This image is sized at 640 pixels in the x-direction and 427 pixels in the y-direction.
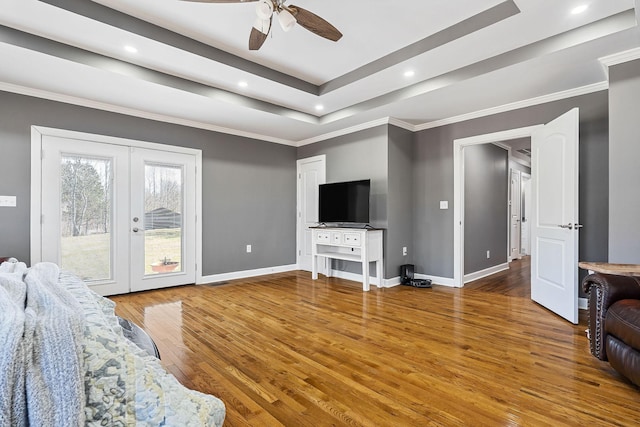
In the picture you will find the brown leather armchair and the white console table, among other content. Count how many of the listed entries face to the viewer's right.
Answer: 0

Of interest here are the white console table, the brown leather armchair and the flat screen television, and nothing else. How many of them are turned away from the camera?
0

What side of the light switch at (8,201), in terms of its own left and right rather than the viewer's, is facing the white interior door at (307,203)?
left

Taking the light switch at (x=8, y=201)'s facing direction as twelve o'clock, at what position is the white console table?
The white console table is roughly at 10 o'clock from the light switch.

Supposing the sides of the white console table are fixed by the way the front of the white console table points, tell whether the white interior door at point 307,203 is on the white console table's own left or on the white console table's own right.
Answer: on the white console table's own right

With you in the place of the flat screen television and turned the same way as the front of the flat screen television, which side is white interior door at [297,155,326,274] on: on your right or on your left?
on your right

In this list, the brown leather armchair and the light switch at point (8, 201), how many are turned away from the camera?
0

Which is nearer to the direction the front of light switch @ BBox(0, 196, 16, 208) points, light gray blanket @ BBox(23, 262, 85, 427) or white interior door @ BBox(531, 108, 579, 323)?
the light gray blanket

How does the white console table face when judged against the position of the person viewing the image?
facing the viewer and to the left of the viewer

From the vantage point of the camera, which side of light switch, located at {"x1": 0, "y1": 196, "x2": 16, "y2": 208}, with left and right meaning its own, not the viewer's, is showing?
front

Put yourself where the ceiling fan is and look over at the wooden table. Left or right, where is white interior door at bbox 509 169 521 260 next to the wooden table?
left
